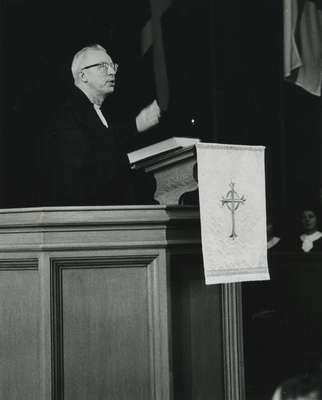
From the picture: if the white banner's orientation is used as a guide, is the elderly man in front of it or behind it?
behind

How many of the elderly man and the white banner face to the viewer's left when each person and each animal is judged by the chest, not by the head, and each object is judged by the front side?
0

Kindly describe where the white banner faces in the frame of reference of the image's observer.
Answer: facing the viewer and to the right of the viewer

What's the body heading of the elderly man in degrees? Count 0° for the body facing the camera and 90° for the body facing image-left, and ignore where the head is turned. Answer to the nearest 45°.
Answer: approximately 270°

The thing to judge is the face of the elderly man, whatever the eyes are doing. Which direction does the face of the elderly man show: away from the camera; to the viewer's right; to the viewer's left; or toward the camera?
to the viewer's right
